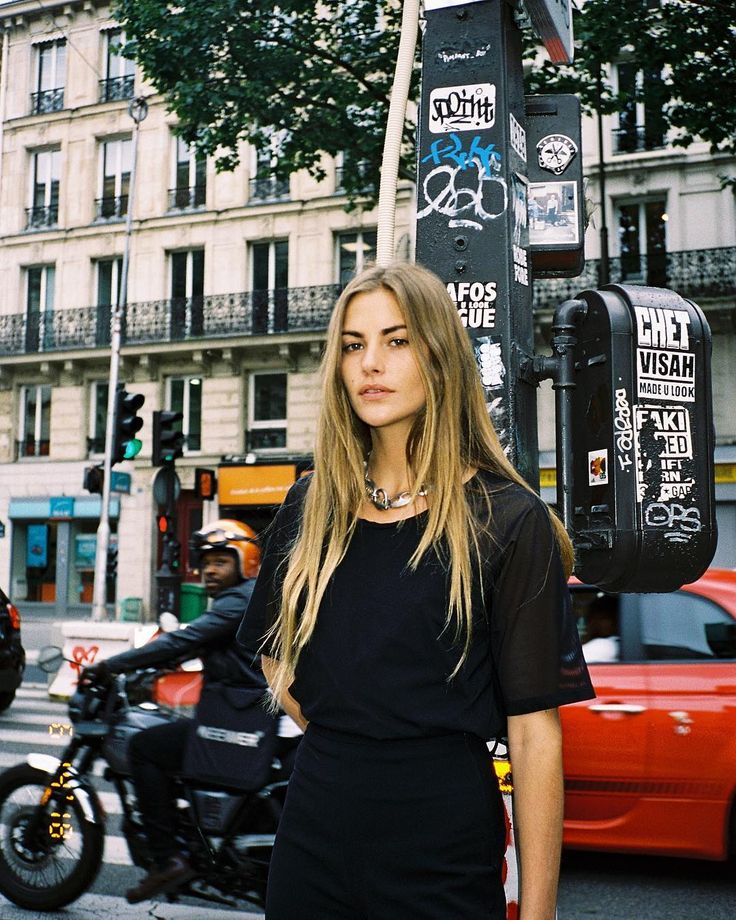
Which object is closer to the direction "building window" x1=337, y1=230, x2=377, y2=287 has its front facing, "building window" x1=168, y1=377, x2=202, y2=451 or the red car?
the red car

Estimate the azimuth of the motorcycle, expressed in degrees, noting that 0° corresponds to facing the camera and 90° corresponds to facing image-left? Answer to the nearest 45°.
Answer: approximately 90°

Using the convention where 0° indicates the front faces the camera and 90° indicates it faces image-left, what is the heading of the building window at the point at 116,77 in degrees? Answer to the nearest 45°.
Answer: approximately 45°

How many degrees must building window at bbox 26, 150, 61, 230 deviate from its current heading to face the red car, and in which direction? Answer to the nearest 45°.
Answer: approximately 45° to its left

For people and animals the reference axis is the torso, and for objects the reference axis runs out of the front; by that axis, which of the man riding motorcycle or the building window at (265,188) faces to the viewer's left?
the man riding motorcycle

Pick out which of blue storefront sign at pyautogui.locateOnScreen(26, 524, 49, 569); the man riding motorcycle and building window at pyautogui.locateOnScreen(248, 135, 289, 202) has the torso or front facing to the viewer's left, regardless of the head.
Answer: the man riding motorcycle

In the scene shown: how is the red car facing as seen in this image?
to the viewer's left

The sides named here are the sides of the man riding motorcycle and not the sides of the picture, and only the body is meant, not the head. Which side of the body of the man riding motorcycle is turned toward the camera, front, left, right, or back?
left

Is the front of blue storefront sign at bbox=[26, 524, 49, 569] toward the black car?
yes
